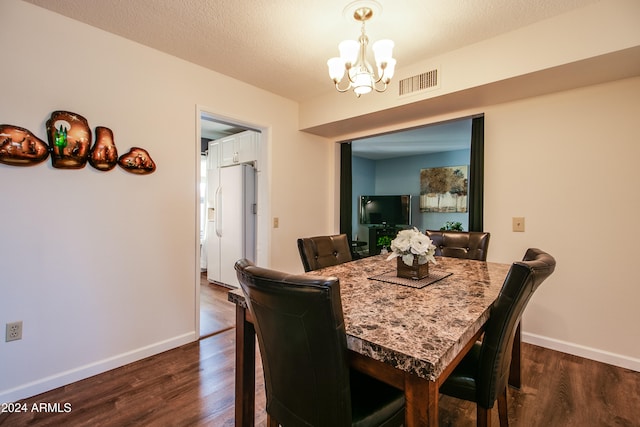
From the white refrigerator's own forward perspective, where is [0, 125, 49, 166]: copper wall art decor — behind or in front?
in front

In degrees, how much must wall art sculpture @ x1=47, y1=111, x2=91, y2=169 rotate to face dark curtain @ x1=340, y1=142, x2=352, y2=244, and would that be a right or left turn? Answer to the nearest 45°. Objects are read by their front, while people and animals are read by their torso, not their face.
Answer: approximately 90° to its left

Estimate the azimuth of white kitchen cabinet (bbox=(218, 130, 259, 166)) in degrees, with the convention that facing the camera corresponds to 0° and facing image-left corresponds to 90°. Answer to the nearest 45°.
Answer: approximately 45°

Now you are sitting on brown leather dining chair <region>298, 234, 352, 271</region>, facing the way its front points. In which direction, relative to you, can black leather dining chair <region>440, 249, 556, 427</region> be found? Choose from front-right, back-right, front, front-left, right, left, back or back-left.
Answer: front

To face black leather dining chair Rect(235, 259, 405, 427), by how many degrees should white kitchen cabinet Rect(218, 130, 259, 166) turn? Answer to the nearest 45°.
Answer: approximately 45° to its left

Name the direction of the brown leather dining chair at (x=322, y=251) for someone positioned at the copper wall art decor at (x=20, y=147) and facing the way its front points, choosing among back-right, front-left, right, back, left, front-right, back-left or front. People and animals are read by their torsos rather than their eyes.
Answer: front-left

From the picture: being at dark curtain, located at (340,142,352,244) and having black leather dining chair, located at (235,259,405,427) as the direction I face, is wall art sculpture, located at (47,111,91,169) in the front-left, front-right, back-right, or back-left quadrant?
front-right

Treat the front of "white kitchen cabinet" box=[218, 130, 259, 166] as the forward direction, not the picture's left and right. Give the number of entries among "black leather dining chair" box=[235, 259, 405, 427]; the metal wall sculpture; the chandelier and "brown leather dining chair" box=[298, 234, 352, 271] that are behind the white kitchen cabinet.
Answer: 0

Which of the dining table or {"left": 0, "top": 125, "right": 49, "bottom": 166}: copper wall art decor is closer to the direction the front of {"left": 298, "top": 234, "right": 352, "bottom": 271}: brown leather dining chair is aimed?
the dining table

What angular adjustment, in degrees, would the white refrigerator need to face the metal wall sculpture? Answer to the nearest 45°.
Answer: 0° — it already faces it

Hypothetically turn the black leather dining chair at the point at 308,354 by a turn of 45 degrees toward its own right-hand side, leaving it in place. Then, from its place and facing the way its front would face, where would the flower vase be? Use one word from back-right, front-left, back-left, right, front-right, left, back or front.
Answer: front-left

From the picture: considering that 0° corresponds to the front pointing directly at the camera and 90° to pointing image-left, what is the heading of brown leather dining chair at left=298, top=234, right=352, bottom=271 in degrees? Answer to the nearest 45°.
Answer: approximately 315°

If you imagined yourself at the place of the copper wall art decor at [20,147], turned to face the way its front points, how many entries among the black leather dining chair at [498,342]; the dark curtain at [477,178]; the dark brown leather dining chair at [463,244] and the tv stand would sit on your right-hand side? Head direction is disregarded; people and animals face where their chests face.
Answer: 0

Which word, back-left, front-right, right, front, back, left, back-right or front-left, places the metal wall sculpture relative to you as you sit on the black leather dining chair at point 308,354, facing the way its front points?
left

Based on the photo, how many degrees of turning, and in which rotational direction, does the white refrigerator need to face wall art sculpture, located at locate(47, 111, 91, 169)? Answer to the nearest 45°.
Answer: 0° — it already faces it

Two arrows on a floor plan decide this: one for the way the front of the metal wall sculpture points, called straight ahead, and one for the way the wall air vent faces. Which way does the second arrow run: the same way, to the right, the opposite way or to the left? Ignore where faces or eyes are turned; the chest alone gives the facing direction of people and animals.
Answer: to the right
